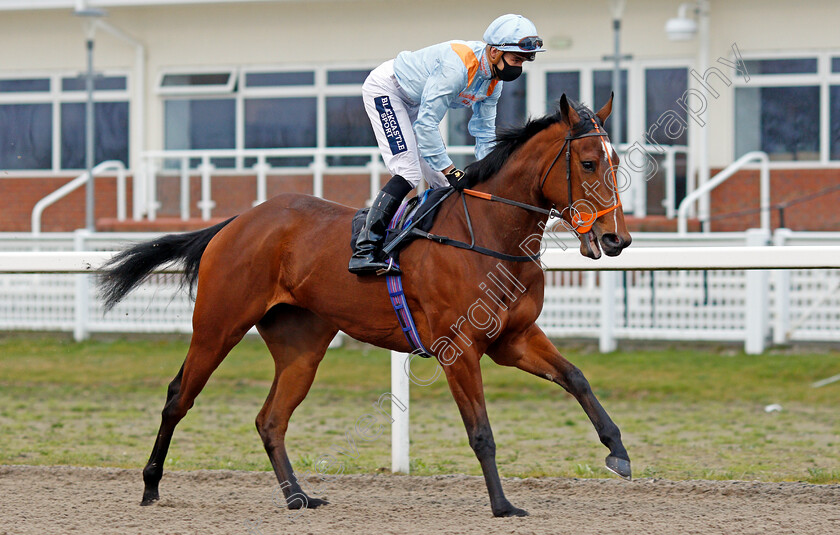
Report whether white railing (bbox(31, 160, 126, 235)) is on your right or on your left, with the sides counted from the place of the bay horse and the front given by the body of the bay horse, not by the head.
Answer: on your left

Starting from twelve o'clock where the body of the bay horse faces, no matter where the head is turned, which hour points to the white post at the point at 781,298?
The white post is roughly at 10 o'clock from the bay horse.

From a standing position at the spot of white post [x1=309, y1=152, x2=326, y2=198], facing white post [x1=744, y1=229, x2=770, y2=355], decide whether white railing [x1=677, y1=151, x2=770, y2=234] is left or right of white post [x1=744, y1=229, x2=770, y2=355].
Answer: left

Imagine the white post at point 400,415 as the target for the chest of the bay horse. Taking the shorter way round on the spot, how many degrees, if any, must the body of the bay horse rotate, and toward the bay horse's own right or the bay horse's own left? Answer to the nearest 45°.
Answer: approximately 90° to the bay horse's own left

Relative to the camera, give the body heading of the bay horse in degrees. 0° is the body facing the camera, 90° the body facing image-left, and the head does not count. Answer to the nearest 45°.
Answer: approximately 270°

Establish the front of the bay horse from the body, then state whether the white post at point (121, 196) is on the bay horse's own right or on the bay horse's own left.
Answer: on the bay horse's own left

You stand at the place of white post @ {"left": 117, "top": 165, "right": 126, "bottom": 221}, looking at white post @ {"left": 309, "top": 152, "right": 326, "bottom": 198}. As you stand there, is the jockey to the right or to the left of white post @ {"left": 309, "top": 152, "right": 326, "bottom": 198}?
right

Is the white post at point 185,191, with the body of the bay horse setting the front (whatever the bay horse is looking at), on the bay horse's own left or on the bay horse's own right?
on the bay horse's own left

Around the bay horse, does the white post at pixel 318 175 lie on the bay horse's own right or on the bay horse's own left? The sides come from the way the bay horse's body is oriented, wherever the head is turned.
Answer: on the bay horse's own left
